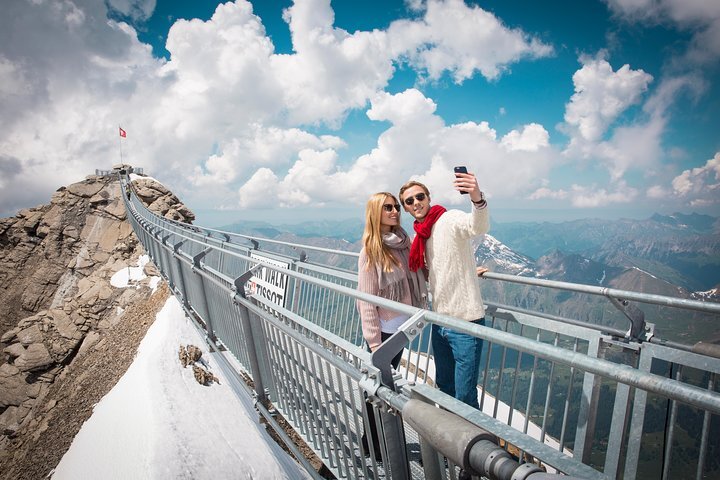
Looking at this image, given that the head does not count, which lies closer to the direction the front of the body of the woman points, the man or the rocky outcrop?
the man

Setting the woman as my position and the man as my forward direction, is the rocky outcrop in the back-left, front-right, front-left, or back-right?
back-left

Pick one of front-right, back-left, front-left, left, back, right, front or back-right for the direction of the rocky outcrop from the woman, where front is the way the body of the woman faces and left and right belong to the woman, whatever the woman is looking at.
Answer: back

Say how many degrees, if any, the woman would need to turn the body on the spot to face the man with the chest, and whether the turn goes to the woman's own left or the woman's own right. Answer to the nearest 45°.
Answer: approximately 45° to the woman's own left

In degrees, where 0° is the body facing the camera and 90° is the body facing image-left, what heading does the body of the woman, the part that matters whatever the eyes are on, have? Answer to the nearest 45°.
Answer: approximately 315°
